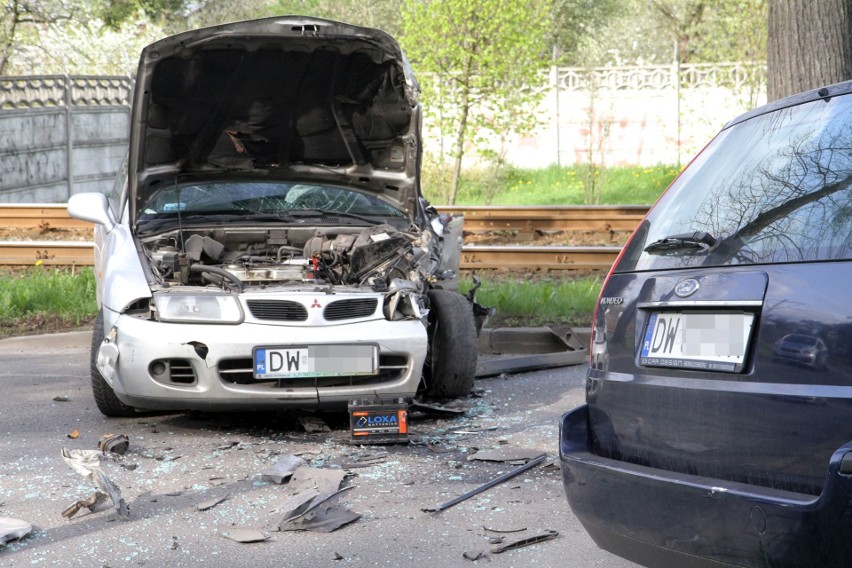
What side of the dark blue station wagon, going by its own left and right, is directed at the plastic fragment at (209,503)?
left

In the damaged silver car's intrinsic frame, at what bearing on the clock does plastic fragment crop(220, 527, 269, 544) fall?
The plastic fragment is roughly at 12 o'clock from the damaged silver car.

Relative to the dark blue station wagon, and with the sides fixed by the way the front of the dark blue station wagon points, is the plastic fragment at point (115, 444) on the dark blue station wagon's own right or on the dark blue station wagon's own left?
on the dark blue station wagon's own left

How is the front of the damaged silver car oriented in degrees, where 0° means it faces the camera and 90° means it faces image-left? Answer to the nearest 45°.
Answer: approximately 0°

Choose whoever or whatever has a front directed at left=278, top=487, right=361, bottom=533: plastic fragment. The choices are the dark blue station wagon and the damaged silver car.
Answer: the damaged silver car

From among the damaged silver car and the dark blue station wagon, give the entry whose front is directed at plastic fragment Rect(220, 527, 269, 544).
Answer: the damaged silver car

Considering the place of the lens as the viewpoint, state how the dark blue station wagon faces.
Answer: facing away from the viewer and to the right of the viewer

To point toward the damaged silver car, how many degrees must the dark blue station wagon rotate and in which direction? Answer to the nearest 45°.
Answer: approximately 90° to its left

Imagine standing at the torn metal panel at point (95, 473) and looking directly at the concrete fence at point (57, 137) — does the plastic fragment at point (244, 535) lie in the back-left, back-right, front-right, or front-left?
back-right

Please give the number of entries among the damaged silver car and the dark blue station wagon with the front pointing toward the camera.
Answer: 1

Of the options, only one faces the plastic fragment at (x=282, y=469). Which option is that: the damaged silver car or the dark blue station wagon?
the damaged silver car

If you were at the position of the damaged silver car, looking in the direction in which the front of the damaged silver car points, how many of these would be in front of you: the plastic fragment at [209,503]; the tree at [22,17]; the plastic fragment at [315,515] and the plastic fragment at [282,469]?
3

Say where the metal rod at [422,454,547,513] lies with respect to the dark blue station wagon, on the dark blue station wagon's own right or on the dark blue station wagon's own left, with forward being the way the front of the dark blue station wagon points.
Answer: on the dark blue station wagon's own left

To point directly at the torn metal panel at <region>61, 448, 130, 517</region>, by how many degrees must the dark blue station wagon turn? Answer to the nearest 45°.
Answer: approximately 135° to its left

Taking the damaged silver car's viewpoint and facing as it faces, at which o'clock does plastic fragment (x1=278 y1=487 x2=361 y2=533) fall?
The plastic fragment is roughly at 12 o'clock from the damaged silver car.

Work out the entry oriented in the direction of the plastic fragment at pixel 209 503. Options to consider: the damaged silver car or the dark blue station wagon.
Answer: the damaged silver car

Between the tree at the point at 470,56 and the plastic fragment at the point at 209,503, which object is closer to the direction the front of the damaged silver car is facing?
the plastic fragment
